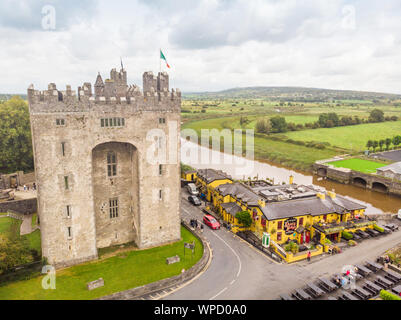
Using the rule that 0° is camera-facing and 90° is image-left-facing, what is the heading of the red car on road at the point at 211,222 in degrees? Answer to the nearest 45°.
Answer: approximately 315°

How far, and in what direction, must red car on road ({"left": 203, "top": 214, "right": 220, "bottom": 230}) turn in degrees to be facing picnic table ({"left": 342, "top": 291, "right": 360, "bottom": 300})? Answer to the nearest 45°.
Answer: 0° — it already faces it

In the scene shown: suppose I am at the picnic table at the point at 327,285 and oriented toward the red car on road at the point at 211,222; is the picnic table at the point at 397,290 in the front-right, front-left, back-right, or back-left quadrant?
back-right
